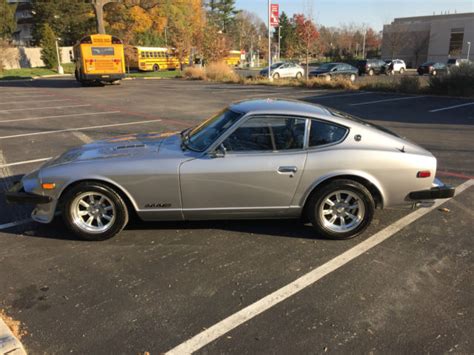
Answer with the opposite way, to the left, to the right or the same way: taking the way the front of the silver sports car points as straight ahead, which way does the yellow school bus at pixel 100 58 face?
to the right

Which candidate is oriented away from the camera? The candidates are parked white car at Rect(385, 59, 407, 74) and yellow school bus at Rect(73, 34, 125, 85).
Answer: the yellow school bus

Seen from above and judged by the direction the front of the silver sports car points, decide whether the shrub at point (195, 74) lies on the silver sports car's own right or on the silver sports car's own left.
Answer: on the silver sports car's own right

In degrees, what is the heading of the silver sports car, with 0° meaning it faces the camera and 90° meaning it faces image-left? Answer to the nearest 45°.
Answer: approximately 90°

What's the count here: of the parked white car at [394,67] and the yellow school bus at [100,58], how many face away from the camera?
1

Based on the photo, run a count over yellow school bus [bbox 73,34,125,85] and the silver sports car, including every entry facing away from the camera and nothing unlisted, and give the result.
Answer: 1

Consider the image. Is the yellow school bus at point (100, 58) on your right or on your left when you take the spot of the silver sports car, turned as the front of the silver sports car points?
on your right

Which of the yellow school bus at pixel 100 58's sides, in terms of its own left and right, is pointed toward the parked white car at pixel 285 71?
right

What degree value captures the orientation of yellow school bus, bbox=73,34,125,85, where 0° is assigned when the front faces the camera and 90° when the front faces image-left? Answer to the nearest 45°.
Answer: approximately 180°
